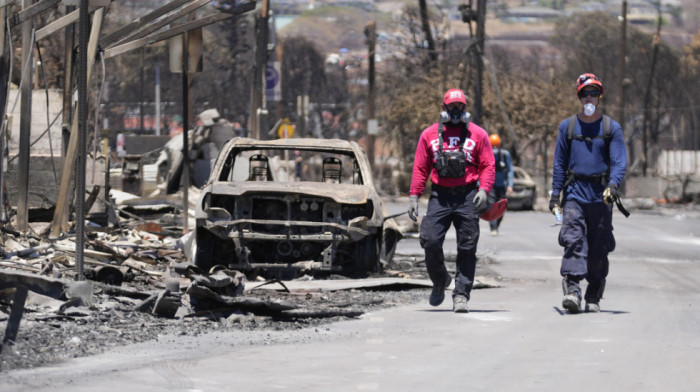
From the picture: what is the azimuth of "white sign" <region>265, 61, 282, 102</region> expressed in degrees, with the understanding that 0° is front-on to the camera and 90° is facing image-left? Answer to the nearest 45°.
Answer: approximately 0°

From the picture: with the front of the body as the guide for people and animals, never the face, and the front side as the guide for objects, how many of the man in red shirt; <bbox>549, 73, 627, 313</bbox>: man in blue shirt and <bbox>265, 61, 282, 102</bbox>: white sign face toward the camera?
3

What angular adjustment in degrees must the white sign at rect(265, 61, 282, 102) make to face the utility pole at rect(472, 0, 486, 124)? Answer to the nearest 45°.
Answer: approximately 135° to its left

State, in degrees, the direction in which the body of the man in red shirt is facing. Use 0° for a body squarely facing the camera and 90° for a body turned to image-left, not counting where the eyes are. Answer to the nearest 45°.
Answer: approximately 0°

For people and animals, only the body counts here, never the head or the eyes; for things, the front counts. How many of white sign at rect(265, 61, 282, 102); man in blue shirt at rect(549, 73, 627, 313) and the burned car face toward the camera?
3

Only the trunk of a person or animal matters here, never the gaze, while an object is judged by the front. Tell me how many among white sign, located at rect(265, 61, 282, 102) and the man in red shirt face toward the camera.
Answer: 2
